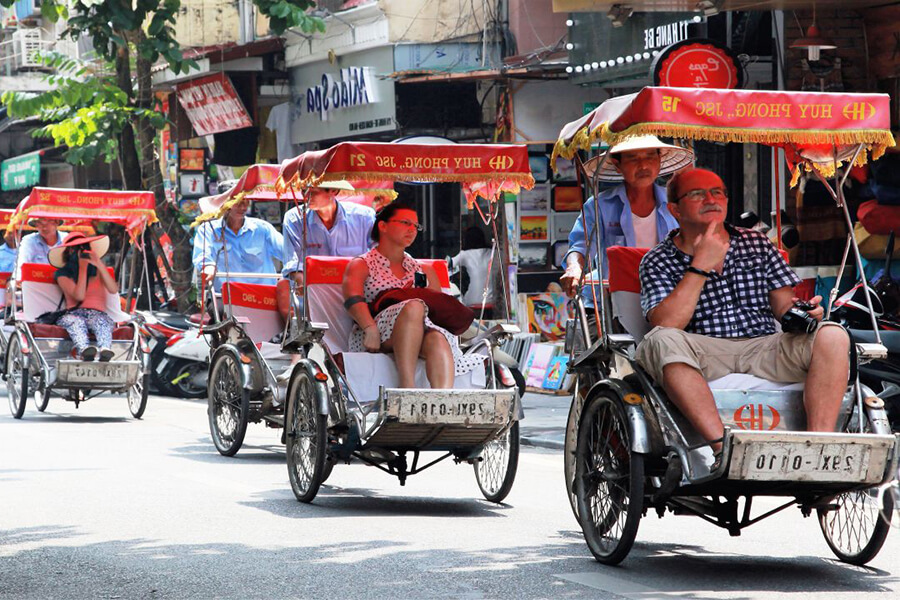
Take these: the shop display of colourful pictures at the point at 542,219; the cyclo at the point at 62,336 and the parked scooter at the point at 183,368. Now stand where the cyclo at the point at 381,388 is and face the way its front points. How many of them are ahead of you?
0

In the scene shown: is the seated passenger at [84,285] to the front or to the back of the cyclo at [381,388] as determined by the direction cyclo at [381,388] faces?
to the back

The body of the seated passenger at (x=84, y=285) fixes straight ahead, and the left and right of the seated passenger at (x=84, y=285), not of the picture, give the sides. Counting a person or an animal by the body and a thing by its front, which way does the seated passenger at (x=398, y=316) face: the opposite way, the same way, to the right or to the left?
the same way

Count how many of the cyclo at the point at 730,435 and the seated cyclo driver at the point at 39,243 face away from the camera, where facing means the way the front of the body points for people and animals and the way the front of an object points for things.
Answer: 0

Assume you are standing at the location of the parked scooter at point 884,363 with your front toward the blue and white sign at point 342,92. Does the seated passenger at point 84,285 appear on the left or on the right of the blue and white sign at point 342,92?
left

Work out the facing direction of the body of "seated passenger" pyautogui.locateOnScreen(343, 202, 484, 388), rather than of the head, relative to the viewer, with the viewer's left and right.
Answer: facing the viewer and to the right of the viewer

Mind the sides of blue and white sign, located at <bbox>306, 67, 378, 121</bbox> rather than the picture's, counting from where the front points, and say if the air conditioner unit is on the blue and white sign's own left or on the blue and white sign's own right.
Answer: on the blue and white sign's own right

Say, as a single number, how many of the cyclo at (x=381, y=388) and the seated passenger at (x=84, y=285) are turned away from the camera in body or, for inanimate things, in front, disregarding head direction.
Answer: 0

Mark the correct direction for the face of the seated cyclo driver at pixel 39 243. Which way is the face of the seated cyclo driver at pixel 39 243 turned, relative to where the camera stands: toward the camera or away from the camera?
toward the camera

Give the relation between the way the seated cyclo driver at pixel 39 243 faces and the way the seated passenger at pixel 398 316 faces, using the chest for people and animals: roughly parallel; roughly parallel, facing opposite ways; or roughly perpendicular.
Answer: roughly parallel
